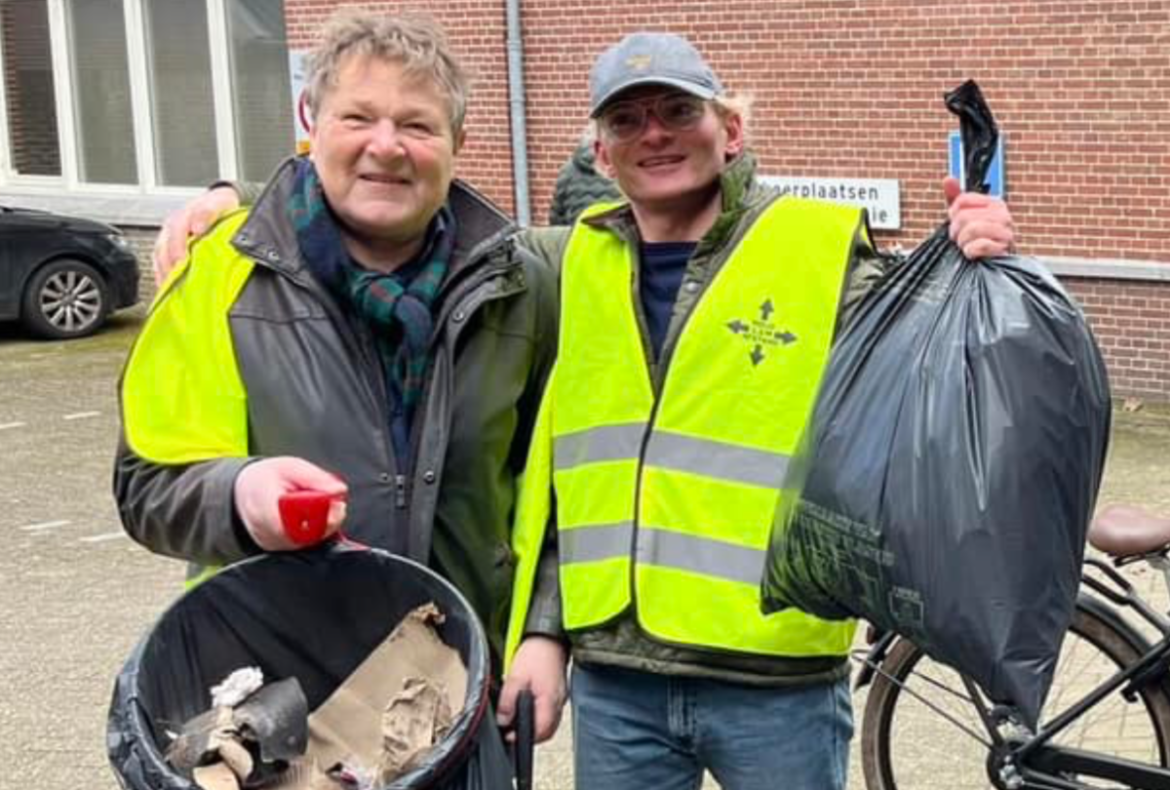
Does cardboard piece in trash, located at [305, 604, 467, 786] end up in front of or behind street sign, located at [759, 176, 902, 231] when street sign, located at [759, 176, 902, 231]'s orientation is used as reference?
in front

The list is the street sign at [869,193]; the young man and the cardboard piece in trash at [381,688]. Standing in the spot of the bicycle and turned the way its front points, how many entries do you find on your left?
1

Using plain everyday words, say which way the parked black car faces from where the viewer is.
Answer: facing to the right of the viewer

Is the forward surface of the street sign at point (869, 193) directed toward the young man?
yes

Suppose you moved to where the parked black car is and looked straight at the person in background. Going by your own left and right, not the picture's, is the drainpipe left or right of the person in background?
left

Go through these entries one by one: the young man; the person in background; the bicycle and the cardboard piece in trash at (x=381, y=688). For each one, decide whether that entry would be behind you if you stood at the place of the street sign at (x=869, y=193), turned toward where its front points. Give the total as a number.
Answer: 0

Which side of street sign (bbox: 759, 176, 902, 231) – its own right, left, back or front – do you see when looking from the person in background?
front

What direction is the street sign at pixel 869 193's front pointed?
toward the camera

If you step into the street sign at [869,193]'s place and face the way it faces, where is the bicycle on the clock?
The bicycle is roughly at 12 o'clock from the street sign.
